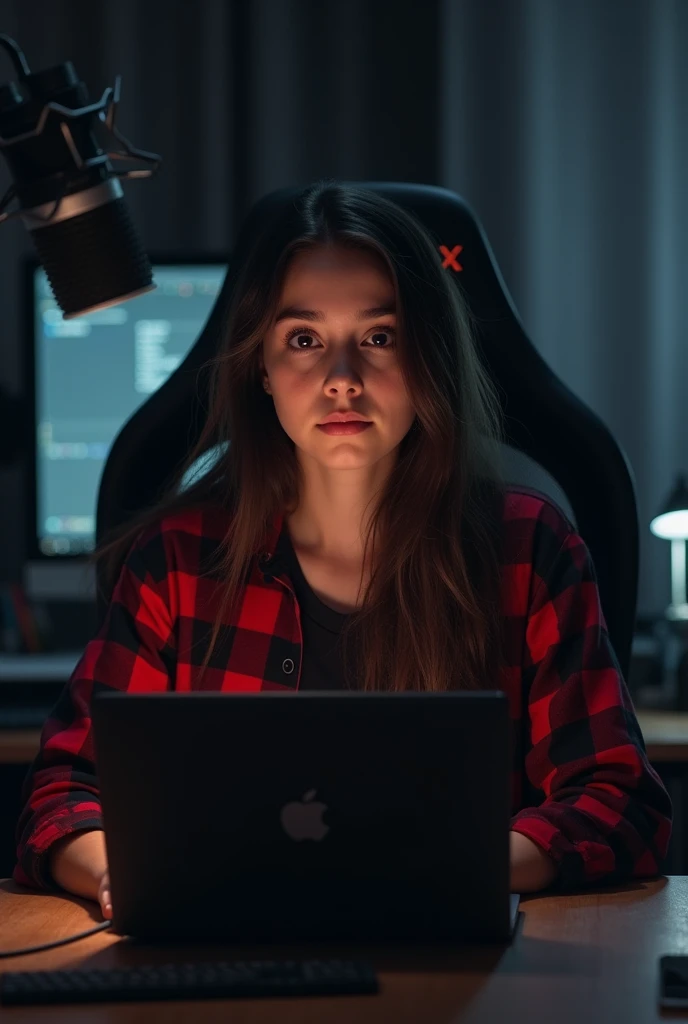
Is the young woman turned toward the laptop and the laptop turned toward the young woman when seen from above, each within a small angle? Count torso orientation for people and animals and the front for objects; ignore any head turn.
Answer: yes

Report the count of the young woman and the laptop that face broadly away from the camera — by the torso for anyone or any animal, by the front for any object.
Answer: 1

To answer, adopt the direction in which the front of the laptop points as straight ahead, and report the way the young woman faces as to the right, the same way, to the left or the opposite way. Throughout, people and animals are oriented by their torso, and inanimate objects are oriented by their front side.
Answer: the opposite way

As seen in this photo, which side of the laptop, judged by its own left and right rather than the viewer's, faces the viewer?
back

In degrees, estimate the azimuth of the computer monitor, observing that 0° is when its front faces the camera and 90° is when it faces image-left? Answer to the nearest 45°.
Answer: approximately 0°

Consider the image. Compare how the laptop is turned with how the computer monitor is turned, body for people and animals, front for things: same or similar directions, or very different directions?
very different directions

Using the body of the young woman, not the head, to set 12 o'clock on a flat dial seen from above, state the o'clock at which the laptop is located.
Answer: The laptop is roughly at 12 o'clock from the young woman.
